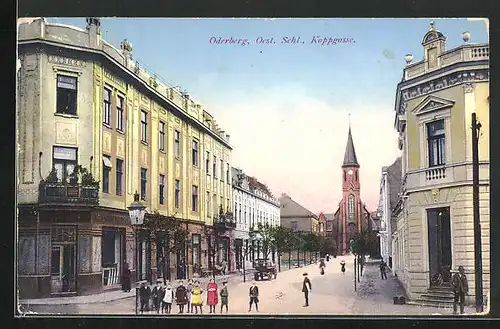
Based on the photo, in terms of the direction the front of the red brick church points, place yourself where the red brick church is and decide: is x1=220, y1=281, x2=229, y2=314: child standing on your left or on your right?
on your right

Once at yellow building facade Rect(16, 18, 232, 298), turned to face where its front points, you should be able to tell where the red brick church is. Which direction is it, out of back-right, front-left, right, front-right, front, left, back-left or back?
front-left

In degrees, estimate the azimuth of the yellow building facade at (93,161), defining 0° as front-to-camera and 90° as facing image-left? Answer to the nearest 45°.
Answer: approximately 315°

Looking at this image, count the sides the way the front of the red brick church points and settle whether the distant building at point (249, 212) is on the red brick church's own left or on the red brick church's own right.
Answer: on the red brick church's own right

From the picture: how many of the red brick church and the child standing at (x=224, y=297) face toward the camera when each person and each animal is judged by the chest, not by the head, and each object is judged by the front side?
2

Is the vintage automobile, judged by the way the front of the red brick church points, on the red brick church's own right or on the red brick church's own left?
on the red brick church's own right

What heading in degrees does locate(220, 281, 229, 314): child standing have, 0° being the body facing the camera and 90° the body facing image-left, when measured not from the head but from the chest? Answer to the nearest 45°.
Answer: approximately 0°

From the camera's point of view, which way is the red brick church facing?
toward the camera
